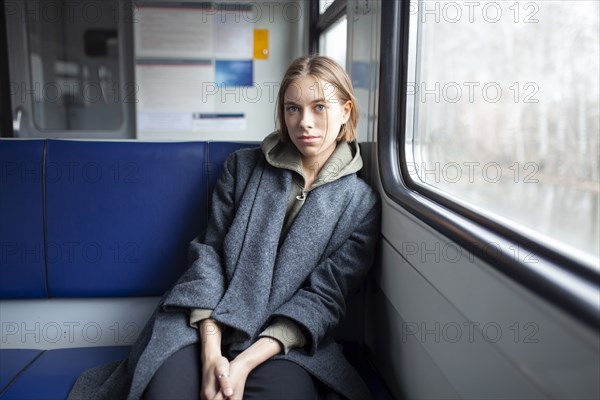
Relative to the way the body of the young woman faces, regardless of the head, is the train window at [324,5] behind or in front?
behind

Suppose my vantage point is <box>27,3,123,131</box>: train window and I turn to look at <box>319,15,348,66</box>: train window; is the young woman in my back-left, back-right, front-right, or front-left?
front-right

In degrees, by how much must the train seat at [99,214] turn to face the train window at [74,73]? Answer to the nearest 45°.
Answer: approximately 180°

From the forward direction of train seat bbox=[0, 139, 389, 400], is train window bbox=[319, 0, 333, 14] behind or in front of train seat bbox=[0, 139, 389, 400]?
behind

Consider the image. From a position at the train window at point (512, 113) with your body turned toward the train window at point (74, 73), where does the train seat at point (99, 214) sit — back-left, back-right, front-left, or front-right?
front-left

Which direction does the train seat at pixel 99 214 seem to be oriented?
toward the camera

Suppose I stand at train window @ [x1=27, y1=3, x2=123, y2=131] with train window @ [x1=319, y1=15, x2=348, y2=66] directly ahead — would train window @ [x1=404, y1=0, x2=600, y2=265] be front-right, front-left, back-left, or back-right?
front-right

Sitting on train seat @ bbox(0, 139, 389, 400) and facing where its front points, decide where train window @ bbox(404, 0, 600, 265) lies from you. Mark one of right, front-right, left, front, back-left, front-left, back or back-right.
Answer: front-left

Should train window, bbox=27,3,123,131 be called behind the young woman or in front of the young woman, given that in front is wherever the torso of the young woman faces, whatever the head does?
behind

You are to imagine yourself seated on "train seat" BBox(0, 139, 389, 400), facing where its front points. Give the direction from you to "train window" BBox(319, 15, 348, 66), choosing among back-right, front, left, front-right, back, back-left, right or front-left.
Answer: back-left

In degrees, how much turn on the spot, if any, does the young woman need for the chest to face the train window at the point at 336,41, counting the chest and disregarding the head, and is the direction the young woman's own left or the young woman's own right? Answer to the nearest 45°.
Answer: approximately 180°

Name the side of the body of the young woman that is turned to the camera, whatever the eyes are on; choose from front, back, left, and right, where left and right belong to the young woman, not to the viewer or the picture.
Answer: front
